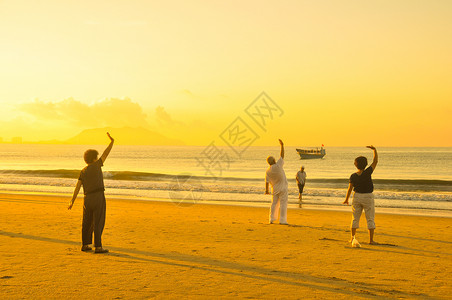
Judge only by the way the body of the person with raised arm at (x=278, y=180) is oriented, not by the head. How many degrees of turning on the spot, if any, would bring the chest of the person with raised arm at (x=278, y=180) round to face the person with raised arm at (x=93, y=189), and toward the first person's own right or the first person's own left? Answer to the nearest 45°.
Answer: approximately 135° to the first person's own left

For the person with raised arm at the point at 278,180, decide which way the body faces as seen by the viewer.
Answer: away from the camera
